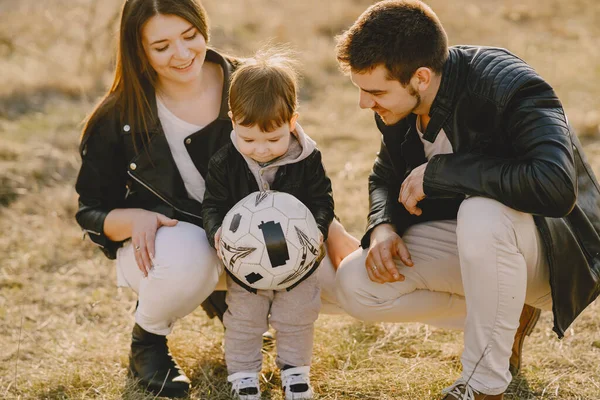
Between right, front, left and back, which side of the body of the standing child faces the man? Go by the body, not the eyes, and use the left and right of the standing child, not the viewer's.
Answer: left

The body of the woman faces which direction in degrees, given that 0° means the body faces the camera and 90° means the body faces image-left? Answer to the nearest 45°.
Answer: approximately 315°

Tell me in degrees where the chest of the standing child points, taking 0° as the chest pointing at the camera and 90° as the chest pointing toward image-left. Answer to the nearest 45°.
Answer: approximately 0°

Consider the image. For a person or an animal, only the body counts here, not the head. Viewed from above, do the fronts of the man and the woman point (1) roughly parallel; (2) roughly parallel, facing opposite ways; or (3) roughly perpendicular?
roughly perpendicular

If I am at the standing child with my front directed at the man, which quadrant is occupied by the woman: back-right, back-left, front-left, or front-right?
back-left

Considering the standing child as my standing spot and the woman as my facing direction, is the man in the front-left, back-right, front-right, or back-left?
back-right
